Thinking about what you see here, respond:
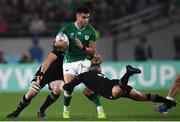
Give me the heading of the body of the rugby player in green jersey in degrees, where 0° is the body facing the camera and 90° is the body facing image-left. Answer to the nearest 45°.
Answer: approximately 0°
